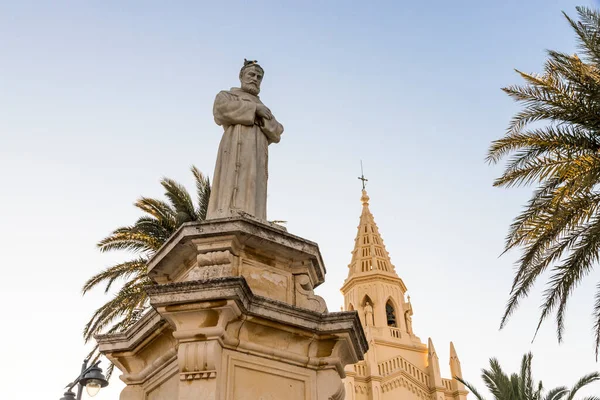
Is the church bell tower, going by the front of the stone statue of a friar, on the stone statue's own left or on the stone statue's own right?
on the stone statue's own left

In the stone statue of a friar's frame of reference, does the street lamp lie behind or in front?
behind

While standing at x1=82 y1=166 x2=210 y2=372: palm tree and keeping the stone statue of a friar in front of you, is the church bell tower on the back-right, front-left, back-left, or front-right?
back-left

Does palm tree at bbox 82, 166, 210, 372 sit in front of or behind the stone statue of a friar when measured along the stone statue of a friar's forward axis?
behind

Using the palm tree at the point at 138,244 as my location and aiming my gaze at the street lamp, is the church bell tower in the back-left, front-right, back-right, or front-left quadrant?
back-left

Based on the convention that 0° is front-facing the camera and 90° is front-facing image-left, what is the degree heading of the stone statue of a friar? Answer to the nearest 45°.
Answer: approximately 315°
